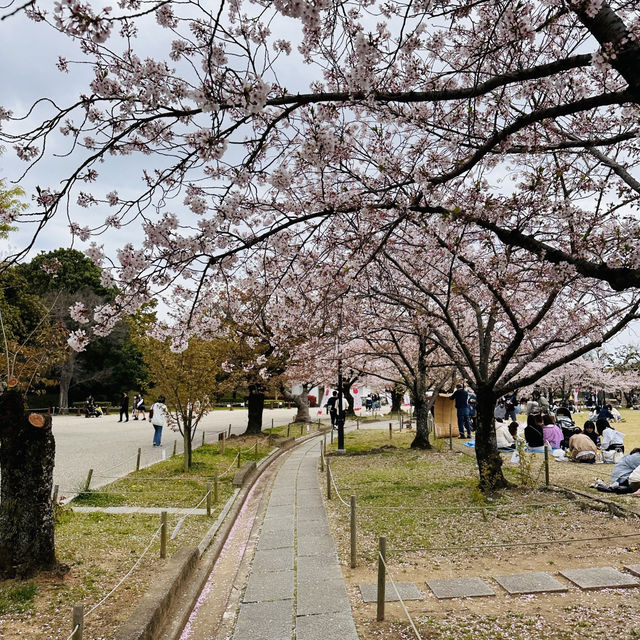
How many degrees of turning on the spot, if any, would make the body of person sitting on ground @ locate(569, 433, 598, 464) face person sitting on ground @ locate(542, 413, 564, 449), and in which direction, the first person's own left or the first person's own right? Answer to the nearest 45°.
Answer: approximately 45° to the first person's own left

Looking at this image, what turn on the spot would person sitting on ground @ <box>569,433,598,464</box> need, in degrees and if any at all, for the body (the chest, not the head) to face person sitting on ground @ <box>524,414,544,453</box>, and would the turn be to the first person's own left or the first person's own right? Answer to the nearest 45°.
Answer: approximately 45° to the first person's own left

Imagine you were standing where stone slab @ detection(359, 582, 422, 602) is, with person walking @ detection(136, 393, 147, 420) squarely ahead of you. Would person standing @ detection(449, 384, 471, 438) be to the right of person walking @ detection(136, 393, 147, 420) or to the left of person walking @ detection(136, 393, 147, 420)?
right

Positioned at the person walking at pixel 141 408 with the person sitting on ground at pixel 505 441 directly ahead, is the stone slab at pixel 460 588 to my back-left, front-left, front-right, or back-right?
front-right

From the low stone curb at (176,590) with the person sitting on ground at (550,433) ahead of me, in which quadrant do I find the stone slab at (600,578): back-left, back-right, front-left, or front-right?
front-right

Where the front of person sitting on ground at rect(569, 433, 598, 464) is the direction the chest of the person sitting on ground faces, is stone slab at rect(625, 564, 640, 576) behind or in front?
behind
